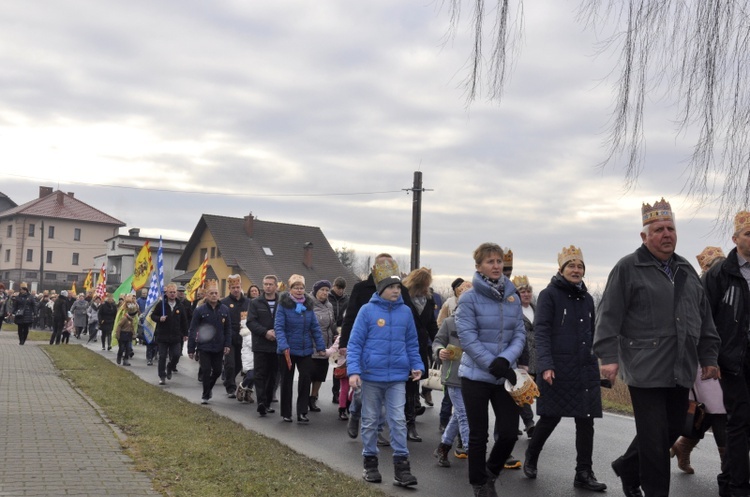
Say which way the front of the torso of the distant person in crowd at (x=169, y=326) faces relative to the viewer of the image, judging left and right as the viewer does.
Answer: facing the viewer

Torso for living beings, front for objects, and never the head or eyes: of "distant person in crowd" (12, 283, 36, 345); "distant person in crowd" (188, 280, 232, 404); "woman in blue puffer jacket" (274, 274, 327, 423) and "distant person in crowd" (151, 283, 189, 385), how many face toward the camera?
4

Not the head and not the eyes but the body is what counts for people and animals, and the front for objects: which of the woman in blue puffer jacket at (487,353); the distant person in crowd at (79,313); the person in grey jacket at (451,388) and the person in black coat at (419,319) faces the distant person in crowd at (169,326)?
the distant person in crowd at (79,313)

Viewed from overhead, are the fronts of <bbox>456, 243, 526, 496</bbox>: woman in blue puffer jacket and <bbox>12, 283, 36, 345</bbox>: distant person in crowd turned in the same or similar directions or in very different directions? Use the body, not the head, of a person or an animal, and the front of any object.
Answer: same or similar directions

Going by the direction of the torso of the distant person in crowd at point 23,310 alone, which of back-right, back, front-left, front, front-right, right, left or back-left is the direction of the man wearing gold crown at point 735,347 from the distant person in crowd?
front

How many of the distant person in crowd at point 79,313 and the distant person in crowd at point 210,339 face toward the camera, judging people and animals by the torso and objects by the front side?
2

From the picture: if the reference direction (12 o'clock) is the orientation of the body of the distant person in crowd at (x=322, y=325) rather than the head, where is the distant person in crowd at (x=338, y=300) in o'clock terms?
the distant person in crowd at (x=338, y=300) is roughly at 8 o'clock from the distant person in crowd at (x=322, y=325).

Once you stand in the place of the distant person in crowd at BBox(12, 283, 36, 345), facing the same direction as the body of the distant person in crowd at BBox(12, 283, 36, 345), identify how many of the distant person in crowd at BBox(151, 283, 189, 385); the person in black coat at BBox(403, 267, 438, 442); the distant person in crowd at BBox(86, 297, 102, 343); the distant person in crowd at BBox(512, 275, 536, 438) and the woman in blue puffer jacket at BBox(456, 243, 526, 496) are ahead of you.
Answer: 4

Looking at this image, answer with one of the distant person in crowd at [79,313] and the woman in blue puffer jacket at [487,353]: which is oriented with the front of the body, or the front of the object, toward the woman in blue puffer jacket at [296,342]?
the distant person in crowd

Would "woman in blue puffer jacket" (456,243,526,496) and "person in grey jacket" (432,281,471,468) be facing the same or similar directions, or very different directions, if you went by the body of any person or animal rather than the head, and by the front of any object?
same or similar directions

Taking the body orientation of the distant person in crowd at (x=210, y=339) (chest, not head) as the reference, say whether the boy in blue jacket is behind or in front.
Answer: in front

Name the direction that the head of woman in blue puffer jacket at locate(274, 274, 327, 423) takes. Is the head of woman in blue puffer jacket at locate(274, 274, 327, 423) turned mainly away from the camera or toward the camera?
toward the camera

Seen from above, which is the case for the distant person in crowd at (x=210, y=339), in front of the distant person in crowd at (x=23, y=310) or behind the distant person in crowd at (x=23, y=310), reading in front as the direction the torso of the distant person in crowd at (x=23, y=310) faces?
in front

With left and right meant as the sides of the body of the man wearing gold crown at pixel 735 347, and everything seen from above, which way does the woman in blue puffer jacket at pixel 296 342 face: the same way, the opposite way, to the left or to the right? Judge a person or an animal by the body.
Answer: the same way

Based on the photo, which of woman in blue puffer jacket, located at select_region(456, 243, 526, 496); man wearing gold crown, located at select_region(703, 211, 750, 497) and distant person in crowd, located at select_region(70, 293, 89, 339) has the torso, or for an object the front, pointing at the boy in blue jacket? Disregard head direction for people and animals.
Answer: the distant person in crowd

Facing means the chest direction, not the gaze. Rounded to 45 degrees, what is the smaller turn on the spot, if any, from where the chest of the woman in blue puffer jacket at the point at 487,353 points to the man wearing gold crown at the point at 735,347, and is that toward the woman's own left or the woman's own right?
approximately 45° to the woman's own left

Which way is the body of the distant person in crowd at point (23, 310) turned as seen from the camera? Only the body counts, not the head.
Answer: toward the camera
